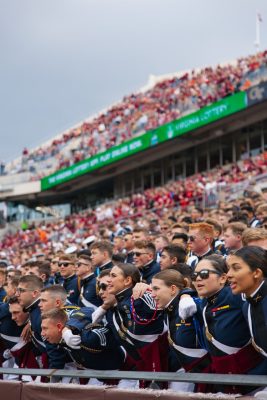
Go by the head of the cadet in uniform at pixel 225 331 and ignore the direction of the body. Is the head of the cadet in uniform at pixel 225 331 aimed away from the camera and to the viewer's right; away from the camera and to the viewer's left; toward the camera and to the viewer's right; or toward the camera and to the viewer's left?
toward the camera and to the viewer's left

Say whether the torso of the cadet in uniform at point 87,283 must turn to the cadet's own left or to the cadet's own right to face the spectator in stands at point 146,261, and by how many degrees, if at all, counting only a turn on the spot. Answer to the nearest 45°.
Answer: approximately 135° to the cadet's own left

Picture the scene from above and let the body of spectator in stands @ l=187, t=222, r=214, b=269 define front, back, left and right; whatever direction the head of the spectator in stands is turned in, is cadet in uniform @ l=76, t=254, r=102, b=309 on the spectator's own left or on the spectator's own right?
on the spectator's own right

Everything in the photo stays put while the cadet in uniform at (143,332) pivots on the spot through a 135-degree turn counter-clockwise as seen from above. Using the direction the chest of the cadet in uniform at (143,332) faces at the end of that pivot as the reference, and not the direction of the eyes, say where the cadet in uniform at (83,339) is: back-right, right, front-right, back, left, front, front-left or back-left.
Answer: back

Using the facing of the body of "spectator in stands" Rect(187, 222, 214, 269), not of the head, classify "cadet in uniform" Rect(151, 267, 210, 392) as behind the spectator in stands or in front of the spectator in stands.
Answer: in front

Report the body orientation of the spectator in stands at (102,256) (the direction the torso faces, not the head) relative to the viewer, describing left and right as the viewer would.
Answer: facing the viewer and to the left of the viewer

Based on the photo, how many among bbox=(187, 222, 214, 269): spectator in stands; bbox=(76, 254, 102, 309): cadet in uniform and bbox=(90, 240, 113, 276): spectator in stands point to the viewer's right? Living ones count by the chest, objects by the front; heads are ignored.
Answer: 0

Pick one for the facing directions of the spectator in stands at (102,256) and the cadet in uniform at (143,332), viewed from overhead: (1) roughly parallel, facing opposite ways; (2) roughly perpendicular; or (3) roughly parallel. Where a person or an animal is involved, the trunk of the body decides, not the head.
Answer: roughly parallel

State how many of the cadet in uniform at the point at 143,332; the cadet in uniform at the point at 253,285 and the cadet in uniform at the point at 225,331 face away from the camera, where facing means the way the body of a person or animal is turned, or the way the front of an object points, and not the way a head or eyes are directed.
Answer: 0
